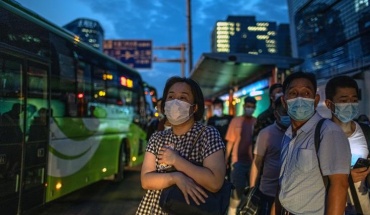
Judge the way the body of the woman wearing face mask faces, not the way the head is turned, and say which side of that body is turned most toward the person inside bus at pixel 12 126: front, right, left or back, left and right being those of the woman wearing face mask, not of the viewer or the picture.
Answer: right

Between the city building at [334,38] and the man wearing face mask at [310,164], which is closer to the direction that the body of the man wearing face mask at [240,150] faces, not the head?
the man wearing face mask

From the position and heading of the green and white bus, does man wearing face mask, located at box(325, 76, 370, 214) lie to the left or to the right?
on its right

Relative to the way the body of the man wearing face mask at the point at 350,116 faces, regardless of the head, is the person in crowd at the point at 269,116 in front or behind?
behind

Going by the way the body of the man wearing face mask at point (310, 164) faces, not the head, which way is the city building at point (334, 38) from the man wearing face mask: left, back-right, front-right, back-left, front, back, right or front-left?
back-right

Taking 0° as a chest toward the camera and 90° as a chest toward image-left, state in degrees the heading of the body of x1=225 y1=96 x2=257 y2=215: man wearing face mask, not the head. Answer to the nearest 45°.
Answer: approximately 315°

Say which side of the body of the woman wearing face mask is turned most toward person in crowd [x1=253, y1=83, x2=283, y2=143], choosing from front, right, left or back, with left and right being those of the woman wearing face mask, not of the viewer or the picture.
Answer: back
